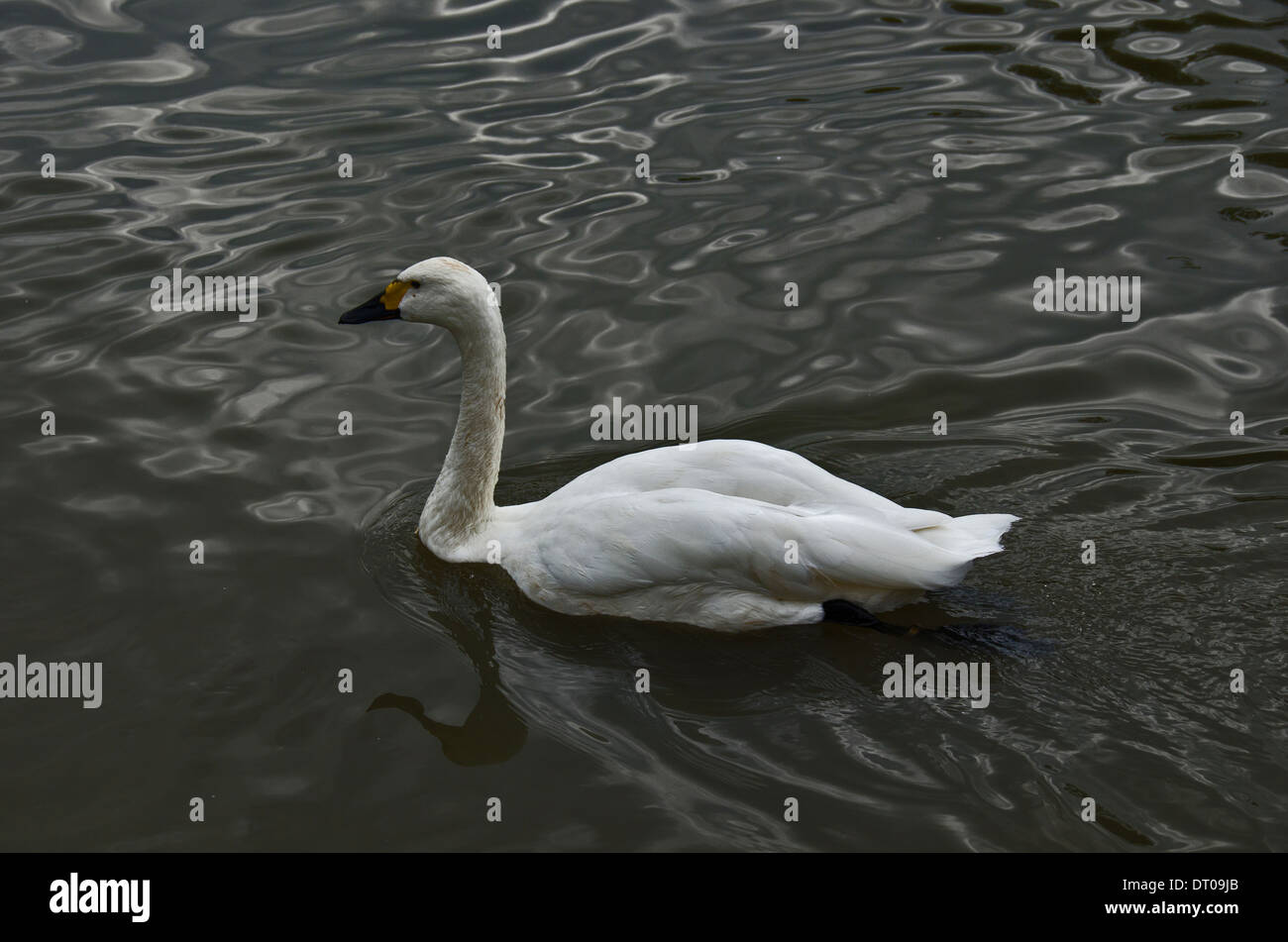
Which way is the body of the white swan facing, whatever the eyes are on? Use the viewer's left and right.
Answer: facing to the left of the viewer
